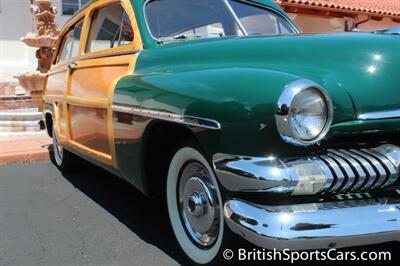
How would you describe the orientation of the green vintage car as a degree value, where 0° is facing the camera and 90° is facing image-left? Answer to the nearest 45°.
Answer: approximately 315°

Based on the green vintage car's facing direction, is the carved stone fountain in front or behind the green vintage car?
behind
